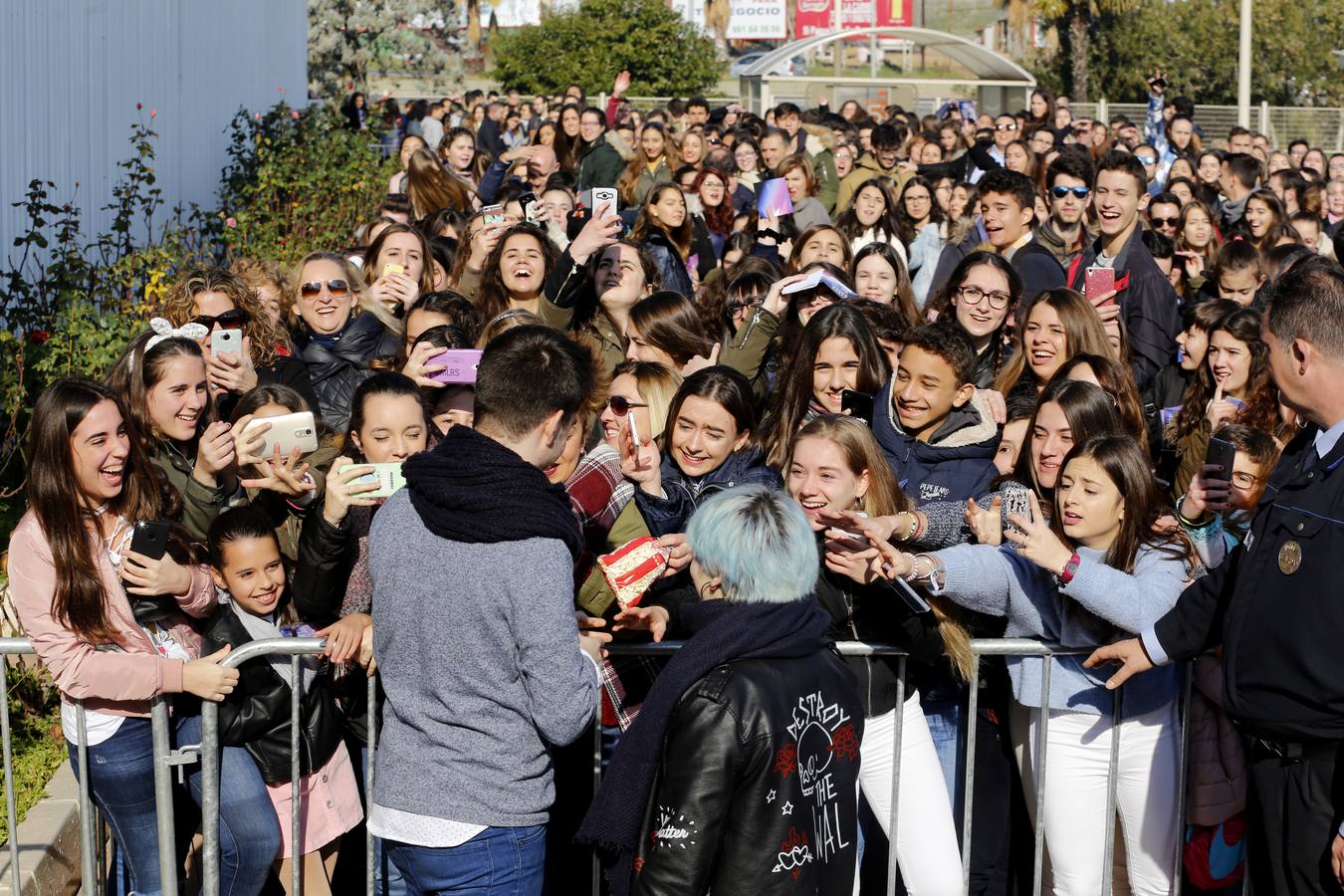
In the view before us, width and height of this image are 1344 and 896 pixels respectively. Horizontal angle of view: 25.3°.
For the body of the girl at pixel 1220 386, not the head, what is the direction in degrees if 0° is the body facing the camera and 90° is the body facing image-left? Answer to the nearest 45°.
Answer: approximately 45°

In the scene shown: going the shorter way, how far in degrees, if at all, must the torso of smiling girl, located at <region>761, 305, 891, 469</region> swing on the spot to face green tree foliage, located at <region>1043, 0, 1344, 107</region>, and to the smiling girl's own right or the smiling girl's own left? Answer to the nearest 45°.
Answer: approximately 180°

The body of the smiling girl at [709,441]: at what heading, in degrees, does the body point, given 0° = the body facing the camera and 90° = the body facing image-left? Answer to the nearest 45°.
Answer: approximately 45°

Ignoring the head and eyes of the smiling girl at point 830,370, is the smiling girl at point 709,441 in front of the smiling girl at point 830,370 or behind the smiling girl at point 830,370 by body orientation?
in front

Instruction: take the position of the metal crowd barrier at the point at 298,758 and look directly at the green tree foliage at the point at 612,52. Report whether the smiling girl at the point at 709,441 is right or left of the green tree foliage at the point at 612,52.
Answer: right

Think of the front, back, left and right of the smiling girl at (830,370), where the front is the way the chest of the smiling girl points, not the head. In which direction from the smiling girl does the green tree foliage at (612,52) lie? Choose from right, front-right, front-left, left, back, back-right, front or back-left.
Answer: back

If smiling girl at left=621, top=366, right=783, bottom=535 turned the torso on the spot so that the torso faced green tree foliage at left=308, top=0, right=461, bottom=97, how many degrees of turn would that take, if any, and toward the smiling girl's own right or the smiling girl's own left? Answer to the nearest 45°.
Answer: approximately 135° to the smiling girl's own right

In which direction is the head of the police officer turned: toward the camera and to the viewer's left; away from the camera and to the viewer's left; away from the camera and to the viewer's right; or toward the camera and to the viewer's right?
away from the camera and to the viewer's left

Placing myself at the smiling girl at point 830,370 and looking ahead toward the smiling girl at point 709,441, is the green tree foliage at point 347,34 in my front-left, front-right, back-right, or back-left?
back-right
